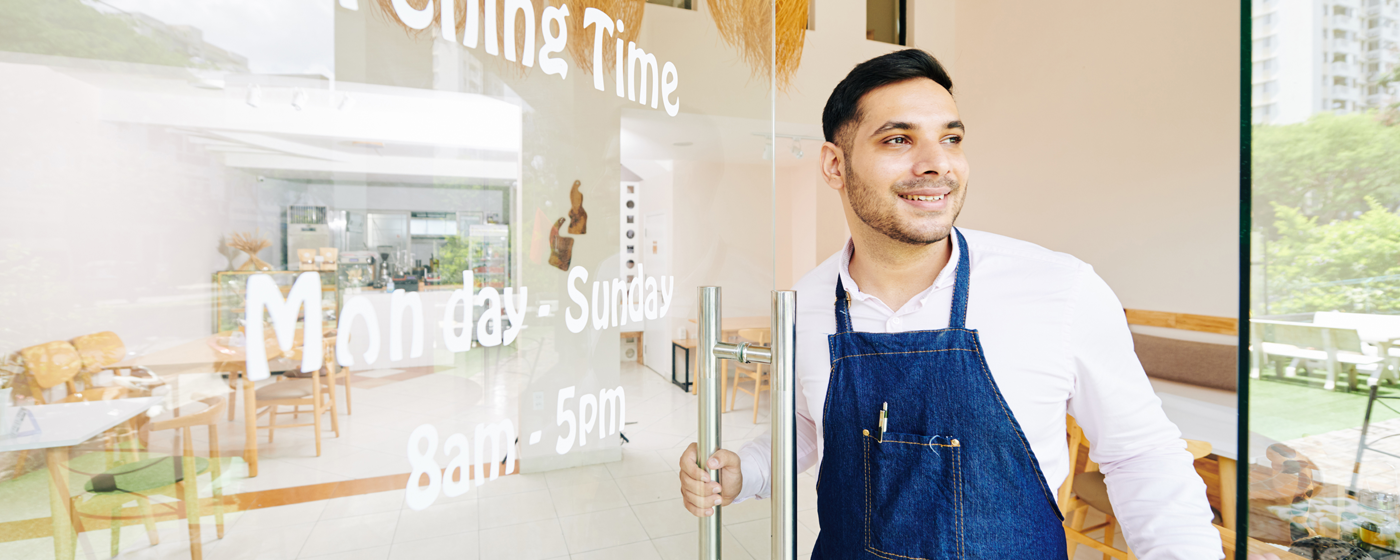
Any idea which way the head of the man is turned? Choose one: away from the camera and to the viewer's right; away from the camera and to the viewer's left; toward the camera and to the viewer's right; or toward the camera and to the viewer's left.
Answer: toward the camera and to the viewer's right

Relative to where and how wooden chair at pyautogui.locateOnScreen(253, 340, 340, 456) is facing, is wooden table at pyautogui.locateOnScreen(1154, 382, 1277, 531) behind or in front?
behind
